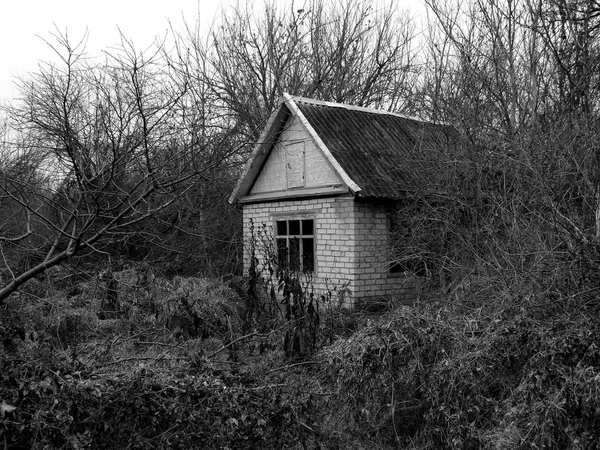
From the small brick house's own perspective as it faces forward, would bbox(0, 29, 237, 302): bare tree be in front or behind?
in front

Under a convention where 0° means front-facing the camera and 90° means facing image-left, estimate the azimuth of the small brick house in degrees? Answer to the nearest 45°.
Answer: approximately 45°
